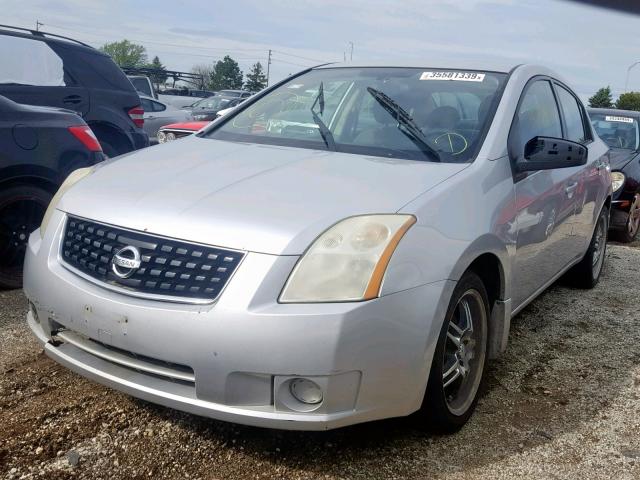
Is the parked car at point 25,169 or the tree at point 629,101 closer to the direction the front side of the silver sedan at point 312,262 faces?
the parked car

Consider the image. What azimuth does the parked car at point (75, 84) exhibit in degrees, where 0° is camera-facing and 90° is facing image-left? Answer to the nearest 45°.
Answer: approximately 90°

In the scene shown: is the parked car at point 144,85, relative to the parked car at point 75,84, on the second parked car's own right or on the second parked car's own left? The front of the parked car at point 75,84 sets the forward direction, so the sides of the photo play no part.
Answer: on the second parked car's own right

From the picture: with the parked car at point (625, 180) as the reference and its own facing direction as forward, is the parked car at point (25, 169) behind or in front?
in front

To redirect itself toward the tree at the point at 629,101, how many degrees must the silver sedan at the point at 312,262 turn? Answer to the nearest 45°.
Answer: approximately 180°

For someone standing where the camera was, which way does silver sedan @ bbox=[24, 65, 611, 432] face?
facing the viewer and to the left of the viewer
